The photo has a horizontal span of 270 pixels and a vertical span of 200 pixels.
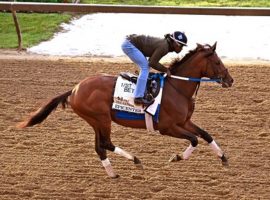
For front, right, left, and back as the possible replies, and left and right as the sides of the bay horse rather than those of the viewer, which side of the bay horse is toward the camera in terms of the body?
right

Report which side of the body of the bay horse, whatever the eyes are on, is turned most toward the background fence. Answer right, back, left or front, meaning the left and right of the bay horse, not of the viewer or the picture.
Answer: left
